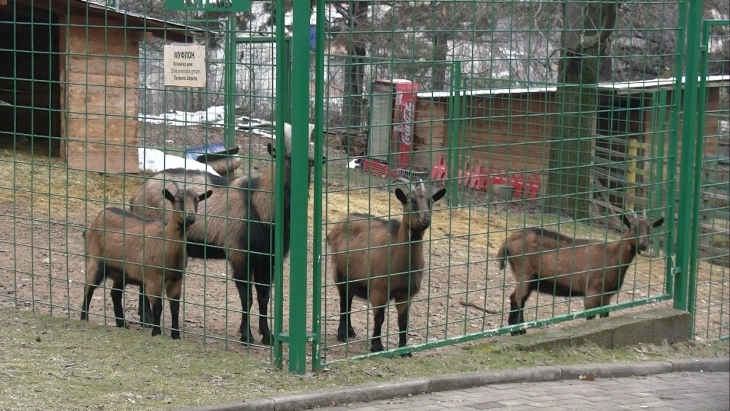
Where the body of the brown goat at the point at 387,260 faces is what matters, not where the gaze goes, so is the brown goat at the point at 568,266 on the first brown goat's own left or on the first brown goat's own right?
on the first brown goat's own left

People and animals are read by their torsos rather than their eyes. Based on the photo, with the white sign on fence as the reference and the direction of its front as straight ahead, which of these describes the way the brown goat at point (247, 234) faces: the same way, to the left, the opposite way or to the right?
to the left

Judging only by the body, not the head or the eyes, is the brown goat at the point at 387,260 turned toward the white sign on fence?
no

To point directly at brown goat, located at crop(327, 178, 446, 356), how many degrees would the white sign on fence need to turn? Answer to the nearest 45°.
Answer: approximately 90° to its left

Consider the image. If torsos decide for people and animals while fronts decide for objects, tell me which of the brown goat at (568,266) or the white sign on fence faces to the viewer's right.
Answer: the brown goat

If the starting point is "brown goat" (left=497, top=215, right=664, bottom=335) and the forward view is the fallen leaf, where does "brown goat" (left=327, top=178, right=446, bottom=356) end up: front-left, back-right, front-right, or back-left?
front-right

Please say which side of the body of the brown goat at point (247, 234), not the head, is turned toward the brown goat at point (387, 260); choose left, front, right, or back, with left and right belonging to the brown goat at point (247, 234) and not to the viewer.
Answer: front

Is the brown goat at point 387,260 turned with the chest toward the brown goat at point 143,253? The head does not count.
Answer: no

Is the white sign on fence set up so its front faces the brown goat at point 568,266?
no

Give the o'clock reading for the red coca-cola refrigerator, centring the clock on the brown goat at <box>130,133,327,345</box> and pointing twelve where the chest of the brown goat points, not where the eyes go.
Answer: The red coca-cola refrigerator is roughly at 10 o'clock from the brown goat.

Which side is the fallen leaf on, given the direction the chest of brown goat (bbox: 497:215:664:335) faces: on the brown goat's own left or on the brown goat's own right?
on the brown goat's own right

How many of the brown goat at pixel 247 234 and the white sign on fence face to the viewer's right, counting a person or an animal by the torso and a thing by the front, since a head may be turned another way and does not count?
1

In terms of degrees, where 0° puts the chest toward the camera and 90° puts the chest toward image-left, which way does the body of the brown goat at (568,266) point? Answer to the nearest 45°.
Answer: approximately 270°

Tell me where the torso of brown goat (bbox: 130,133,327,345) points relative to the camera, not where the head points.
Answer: to the viewer's right

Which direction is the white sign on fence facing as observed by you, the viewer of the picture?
facing the viewer

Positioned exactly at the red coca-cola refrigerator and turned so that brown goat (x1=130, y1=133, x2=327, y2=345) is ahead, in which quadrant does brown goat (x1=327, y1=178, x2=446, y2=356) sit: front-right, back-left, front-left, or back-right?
front-left

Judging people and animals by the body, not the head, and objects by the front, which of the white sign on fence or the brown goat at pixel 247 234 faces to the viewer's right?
the brown goat

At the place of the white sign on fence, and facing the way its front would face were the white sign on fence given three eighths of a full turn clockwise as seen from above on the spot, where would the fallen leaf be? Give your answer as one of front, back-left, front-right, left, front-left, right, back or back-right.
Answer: back-right

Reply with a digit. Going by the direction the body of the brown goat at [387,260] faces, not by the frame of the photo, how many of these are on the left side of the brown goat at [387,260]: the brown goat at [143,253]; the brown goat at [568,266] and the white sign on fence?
1
